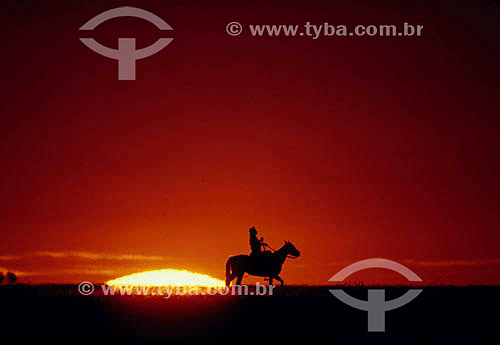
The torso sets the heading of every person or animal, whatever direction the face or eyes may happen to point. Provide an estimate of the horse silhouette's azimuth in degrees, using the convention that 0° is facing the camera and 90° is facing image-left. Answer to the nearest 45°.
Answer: approximately 270°

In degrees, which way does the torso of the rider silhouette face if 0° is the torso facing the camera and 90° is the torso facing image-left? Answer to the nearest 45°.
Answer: approximately 270°
